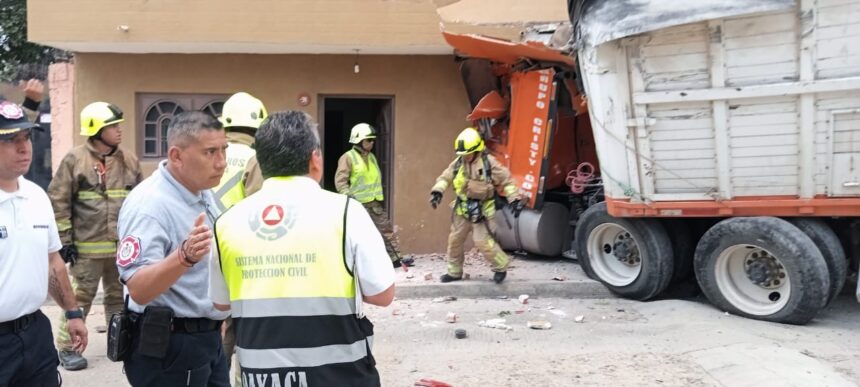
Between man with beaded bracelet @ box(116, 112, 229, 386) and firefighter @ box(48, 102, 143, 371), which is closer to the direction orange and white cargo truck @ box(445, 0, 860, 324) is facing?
the firefighter

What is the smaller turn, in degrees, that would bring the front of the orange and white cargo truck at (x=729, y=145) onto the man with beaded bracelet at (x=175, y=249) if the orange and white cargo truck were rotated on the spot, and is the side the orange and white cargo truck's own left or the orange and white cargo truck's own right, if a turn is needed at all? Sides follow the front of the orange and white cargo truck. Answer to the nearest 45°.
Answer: approximately 90° to the orange and white cargo truck's own left

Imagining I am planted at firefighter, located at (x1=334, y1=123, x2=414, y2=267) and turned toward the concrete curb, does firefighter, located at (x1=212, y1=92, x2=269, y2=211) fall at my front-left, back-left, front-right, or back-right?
front-right

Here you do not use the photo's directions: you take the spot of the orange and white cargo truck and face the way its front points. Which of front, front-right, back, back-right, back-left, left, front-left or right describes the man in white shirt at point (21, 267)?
left

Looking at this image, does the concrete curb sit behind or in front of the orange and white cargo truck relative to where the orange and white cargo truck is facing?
in front

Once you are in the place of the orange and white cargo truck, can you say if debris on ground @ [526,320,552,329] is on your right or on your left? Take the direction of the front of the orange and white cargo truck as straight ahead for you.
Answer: on your left

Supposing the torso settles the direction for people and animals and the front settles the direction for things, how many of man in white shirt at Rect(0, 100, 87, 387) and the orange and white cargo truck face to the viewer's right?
0

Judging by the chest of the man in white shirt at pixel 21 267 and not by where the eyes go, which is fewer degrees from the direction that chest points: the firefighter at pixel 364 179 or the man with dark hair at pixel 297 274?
the man with dark hair

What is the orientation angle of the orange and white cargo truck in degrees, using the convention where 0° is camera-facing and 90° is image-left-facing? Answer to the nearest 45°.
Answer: approximately 135°

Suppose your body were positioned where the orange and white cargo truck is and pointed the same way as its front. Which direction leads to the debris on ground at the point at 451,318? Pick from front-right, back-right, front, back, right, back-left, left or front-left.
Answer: front-left
